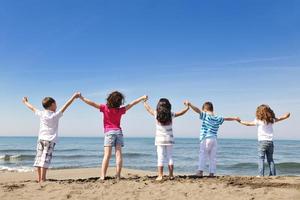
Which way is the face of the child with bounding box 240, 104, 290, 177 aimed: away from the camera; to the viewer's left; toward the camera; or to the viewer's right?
away from the camera

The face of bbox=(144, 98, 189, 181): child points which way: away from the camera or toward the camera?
away from the camera

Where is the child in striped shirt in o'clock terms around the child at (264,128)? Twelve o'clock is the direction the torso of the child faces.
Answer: The child in striped shirt is roughly at 8 o'clock from the child.

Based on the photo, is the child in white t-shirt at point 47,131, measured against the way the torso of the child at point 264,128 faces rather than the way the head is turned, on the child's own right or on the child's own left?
on the child's own left

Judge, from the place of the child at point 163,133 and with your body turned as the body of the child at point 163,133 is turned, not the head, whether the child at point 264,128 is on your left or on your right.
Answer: on your right

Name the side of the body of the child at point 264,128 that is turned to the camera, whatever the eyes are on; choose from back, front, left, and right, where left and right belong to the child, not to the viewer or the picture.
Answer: back

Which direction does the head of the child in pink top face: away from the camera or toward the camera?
away from the camera

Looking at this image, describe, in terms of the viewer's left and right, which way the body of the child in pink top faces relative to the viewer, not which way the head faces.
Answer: facing away from the viewer

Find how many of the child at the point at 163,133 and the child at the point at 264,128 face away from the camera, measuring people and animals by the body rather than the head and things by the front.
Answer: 2

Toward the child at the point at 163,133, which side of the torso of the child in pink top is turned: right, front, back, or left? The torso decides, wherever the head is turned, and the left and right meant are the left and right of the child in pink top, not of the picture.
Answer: right

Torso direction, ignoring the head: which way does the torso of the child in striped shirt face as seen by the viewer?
away from the camera

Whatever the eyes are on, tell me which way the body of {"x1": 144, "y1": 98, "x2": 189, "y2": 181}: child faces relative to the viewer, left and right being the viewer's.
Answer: facing away from the viewer

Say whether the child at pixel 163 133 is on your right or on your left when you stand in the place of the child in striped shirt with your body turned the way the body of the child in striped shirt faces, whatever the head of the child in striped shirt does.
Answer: on your left
